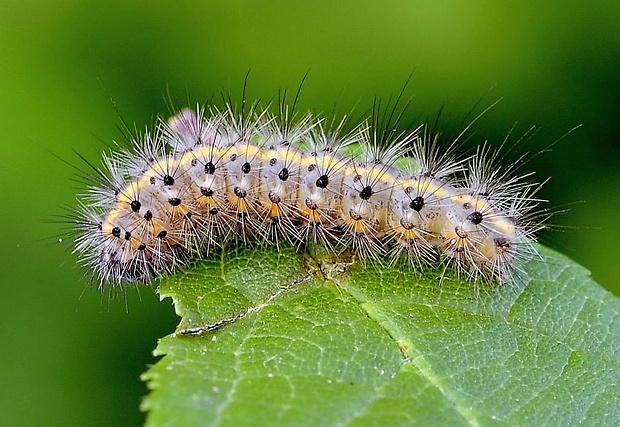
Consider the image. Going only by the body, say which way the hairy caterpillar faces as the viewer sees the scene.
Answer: to the viewer's left
